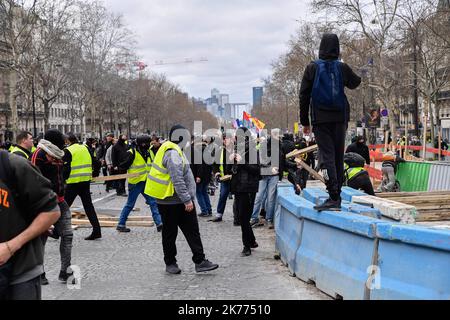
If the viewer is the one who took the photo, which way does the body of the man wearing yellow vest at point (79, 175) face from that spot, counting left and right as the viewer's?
facing away from the viewer and to the left of the viewer

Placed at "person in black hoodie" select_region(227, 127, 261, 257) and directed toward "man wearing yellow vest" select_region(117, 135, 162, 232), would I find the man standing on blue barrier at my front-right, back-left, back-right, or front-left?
back-left

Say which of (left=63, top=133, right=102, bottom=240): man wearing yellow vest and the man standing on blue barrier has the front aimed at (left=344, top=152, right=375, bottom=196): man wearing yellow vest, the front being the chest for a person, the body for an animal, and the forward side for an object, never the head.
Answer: the man standing on blue barrier

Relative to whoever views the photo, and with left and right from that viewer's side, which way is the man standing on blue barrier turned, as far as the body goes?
facing away from the viewer

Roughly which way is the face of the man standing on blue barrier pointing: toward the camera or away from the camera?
away from the camera

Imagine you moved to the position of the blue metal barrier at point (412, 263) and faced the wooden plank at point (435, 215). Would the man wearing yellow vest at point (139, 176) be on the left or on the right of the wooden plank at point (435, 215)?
left

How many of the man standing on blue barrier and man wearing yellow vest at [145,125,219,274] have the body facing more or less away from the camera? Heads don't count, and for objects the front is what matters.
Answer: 1

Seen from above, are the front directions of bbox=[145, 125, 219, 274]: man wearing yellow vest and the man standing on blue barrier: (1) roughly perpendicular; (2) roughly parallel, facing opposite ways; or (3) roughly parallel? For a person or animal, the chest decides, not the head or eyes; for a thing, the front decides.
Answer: roughly perpendicular

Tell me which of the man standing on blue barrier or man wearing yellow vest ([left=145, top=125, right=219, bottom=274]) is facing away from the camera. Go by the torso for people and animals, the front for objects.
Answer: the man standing on blue barrier
